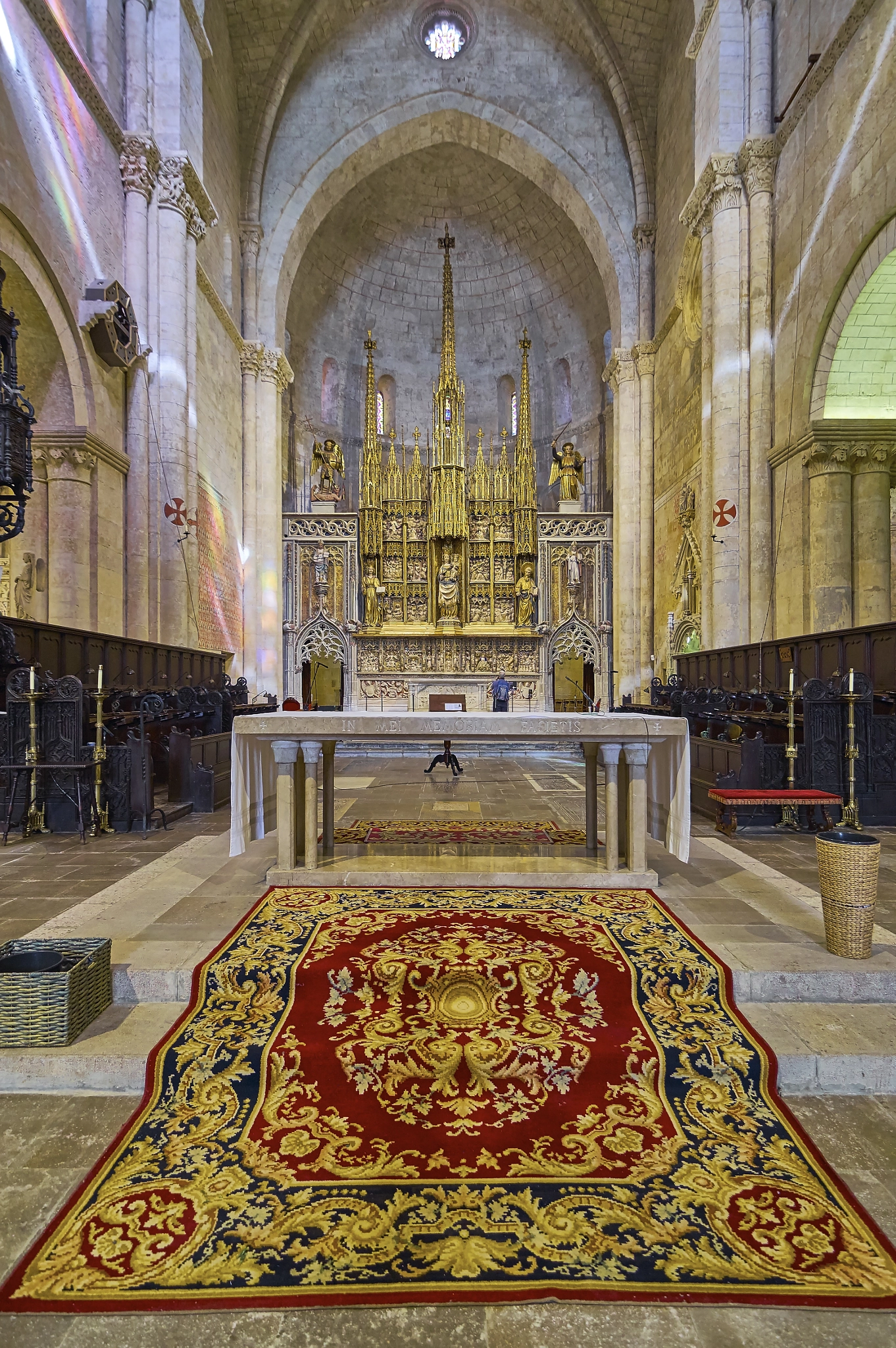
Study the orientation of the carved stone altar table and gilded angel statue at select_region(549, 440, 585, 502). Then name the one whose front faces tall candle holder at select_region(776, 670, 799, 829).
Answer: the gilded angel statue

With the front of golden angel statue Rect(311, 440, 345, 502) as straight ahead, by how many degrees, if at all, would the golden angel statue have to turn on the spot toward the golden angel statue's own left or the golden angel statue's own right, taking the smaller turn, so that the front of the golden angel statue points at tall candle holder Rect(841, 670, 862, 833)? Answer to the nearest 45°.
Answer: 0° — it already faces it

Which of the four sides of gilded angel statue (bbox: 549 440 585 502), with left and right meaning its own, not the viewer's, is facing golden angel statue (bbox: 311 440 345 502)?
right

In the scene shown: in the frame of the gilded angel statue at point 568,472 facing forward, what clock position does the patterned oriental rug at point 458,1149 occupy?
The patterned oriental rug is roughly at 12 o'clock from the gilded angel statue.

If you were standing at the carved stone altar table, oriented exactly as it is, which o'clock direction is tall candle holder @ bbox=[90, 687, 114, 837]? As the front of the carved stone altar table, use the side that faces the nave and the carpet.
The tall candle holder is roughly at 4 o'clock from the carved stone altar table.
